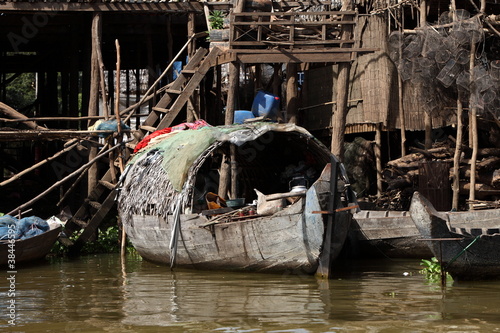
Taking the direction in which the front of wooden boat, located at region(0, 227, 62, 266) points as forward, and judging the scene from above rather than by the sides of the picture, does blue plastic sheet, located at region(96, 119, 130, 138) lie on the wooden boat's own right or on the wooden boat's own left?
on the wooden boat's own left

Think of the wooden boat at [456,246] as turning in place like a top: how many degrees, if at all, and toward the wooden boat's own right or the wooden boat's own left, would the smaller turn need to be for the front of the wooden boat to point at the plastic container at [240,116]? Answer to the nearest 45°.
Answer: approximately 45° to the wooden boat's own right

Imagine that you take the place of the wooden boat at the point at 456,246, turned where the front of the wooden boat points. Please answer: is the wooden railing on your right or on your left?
on your right

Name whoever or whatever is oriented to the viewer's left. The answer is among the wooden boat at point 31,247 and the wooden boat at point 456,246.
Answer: the wooden boat at point 456,246

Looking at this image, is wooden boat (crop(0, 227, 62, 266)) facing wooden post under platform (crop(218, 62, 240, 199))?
yes

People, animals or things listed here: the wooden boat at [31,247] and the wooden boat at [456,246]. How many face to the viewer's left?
1

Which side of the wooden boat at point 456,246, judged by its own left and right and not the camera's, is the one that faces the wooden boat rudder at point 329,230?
front

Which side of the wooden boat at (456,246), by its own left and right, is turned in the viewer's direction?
left

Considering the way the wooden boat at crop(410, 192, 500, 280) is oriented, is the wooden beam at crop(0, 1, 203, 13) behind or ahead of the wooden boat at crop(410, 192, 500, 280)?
ahead

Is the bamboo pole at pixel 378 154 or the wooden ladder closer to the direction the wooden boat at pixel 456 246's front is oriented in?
the wooden ladder

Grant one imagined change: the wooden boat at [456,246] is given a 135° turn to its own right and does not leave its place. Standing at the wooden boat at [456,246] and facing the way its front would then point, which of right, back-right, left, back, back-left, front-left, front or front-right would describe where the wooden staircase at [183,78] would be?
left

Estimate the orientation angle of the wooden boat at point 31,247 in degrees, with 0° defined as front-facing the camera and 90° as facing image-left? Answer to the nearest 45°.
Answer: approximately 270°

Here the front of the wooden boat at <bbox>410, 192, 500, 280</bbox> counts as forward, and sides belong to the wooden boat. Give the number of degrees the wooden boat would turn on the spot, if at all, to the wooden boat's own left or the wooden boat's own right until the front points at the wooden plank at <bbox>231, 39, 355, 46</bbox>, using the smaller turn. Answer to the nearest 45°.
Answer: approximately 45° to the wooden boat's own right

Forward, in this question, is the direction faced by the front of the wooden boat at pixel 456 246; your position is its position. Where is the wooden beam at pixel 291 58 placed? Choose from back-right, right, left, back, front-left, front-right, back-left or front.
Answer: front-right

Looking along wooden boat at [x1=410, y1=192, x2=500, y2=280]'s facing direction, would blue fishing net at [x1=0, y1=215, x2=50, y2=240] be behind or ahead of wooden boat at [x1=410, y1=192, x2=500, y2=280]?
ahead
